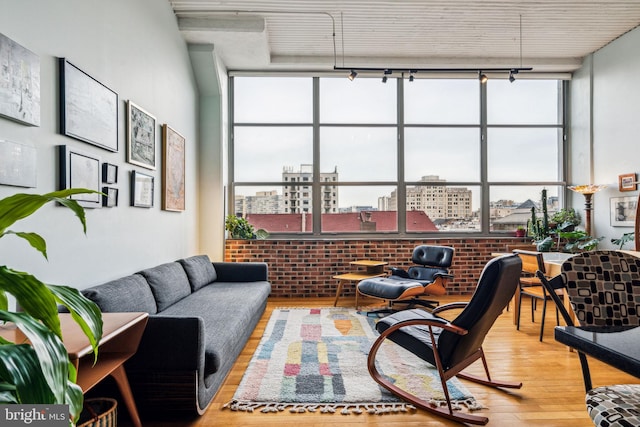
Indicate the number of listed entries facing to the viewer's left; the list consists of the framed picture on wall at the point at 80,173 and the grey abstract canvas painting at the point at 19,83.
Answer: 0

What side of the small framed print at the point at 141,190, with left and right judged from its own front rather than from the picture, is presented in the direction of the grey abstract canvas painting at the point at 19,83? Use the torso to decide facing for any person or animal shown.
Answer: right

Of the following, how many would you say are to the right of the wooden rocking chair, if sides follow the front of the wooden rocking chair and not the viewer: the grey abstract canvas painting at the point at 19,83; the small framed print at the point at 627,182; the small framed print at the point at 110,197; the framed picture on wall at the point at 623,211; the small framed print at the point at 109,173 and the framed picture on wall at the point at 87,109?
2

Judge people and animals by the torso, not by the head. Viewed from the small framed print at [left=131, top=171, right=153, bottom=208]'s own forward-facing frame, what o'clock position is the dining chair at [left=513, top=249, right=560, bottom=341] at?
The dining chair is roughly at 11 o'clock from the small framed print.

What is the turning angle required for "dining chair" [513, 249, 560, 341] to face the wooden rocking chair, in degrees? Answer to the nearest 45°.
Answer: approximately 135° to its right

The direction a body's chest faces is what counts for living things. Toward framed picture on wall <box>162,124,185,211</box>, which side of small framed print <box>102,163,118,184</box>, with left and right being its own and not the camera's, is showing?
left

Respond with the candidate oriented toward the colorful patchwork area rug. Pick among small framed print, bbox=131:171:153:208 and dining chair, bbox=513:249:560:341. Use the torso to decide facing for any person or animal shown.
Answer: the small framed print

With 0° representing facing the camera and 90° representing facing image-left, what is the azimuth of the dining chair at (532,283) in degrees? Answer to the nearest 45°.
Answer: approximately 225°

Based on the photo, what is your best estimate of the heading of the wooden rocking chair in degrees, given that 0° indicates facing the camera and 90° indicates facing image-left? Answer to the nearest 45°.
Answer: approximately 135°

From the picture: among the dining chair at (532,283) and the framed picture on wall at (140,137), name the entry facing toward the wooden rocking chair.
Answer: the framed picture on wall
